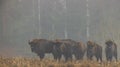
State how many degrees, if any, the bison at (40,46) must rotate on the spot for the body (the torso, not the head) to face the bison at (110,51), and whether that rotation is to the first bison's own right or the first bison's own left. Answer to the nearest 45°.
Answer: approximately 180°

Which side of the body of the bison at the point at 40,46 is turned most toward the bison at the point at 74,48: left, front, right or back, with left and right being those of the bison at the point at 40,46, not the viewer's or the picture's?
back

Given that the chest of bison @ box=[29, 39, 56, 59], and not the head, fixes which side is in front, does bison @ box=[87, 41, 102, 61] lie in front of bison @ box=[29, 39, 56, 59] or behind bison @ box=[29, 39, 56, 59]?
behind

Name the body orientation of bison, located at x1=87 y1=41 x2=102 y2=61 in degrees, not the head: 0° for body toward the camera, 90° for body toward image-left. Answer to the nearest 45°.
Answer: approximately 45°

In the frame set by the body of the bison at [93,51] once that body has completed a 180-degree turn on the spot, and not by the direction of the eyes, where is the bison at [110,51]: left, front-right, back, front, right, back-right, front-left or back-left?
front-right

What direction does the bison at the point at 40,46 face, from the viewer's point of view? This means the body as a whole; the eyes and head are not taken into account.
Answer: to the viewer's left

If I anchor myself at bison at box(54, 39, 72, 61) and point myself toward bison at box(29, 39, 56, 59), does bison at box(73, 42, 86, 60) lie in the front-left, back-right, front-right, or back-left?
back-right
